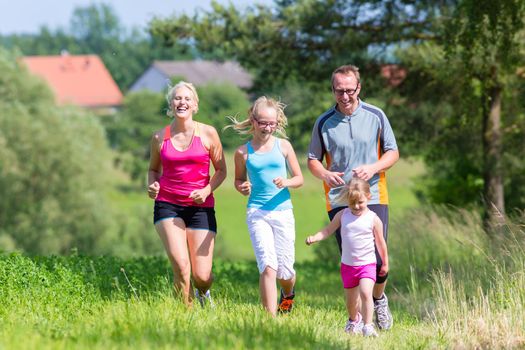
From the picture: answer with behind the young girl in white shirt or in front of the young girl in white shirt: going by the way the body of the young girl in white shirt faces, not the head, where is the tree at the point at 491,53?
behind

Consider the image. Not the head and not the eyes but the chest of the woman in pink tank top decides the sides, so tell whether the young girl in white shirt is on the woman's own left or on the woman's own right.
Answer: on the woman's own left

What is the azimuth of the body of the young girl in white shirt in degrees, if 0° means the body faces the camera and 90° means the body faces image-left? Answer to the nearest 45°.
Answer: approximately 0°

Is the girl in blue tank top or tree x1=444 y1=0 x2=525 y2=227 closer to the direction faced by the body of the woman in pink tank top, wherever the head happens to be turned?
the girl in blue tank top

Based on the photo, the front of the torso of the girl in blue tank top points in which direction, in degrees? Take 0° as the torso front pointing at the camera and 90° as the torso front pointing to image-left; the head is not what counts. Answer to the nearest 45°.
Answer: approximately 0°
